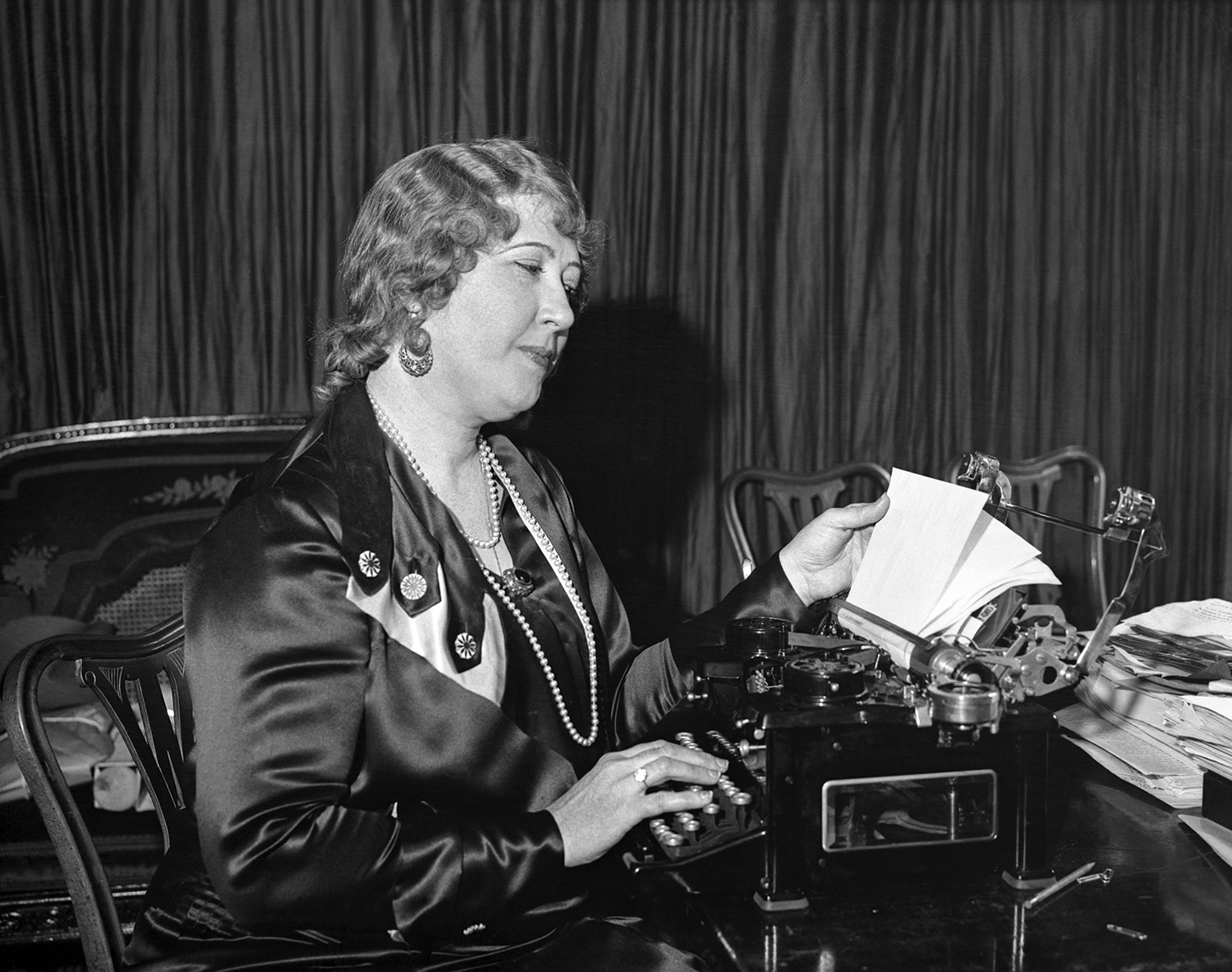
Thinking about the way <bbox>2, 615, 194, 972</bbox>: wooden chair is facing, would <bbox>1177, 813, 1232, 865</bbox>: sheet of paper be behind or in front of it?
in front

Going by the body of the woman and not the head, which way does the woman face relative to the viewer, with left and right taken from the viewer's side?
facing the viewer and to the right of the viewer

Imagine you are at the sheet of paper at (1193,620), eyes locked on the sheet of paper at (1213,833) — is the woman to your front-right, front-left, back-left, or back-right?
front-right
